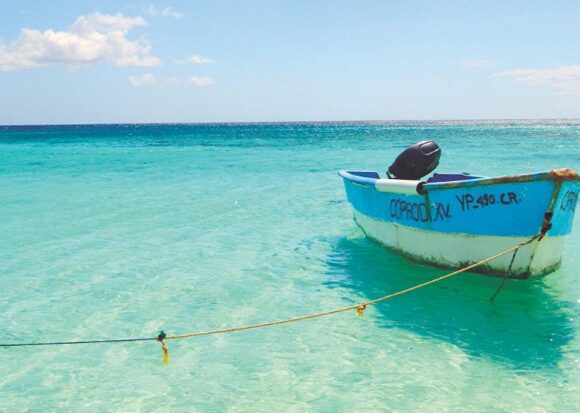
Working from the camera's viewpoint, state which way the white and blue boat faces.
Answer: facing the viewer and to the right of the viewer
